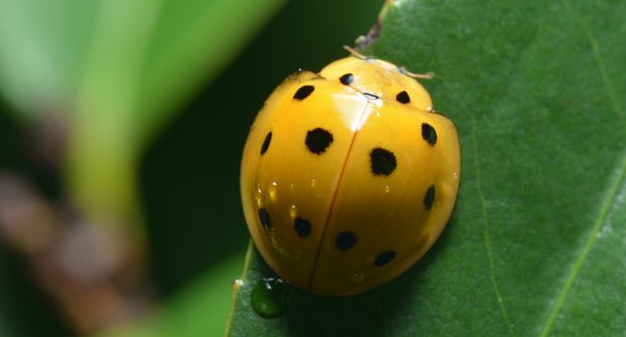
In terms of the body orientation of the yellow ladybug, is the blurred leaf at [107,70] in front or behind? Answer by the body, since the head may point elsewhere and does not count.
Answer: in front

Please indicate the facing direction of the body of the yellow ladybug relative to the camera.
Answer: away from the camera
